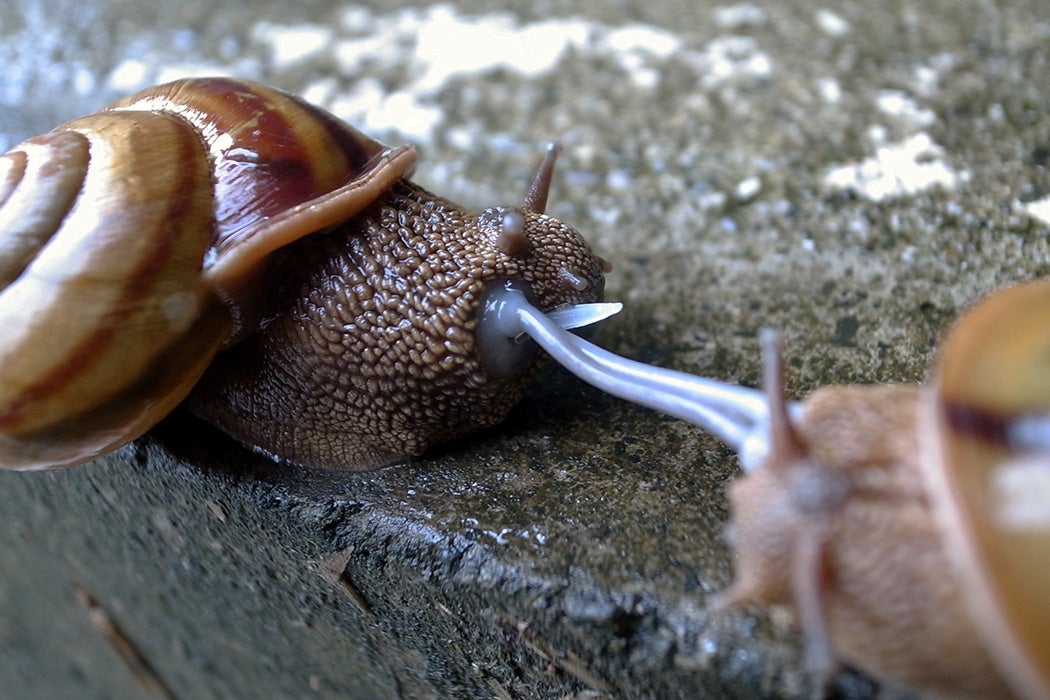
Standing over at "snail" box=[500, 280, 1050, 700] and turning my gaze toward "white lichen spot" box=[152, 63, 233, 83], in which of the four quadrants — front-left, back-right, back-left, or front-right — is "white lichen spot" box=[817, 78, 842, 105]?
front-right

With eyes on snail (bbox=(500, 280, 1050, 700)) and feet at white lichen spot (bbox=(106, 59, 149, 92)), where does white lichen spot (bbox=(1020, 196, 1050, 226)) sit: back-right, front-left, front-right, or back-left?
front-left

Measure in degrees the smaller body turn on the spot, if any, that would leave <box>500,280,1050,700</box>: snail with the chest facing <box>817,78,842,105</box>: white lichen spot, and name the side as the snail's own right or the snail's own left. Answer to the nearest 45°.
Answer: approximately 90° to the snail's own right

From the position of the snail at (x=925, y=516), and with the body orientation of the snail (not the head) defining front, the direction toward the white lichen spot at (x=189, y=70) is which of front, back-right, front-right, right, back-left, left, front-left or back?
front-right

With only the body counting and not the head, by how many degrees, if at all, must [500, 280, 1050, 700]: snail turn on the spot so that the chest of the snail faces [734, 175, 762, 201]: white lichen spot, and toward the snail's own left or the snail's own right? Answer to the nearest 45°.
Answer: approximately 90° to the snail's own right

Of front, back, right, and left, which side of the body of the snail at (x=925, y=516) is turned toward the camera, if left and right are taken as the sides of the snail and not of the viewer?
left

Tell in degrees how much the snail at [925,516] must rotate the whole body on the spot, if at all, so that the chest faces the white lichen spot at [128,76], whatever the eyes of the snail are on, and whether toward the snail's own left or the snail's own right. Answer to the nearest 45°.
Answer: approximately 45° to the snail's own right

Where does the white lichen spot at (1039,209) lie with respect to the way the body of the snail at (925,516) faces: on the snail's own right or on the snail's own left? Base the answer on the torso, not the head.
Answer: on the snail's own right

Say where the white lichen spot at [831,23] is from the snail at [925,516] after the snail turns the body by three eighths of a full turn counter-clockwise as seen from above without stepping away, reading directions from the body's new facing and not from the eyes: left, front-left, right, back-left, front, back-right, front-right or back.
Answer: back-left

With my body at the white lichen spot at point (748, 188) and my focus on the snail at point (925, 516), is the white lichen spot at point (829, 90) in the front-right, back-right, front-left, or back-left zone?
back-left
